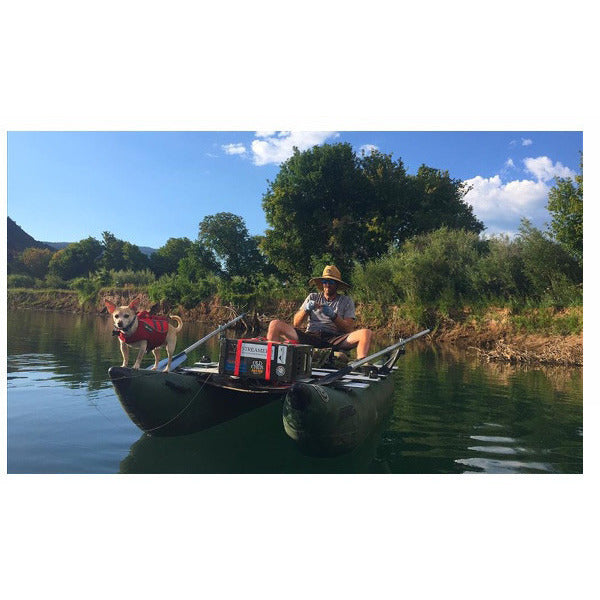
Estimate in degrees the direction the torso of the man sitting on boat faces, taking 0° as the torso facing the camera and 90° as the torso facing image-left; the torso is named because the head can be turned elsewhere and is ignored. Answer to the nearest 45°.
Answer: approximately 0°

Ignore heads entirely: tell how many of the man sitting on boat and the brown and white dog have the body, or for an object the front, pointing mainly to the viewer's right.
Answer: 0

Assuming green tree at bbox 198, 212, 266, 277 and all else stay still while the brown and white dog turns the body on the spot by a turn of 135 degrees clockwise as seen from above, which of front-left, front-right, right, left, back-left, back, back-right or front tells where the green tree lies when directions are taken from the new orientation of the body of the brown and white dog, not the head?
front

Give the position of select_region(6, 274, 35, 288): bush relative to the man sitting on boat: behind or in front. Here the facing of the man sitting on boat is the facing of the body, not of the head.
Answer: behind

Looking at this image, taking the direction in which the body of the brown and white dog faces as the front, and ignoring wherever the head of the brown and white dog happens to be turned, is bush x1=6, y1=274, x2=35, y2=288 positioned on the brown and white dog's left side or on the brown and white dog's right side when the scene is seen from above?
on the brown and white dog's right side

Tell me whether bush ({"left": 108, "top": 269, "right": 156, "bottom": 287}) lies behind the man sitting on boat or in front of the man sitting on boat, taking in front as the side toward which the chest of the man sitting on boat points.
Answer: behind

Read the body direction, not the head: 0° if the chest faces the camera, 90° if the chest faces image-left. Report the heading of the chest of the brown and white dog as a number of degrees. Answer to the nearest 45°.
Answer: approximately 45°

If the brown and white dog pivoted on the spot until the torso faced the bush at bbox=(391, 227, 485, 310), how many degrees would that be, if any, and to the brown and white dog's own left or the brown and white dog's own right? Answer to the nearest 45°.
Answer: approximately 180°

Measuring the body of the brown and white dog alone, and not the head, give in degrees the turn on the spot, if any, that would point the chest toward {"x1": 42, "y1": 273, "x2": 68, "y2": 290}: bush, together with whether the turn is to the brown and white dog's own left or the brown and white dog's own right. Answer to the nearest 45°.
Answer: approximately 135° to the brown and white dog's own right

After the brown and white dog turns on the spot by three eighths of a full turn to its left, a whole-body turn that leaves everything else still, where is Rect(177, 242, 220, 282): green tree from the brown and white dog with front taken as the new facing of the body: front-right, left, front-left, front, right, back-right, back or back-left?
left
